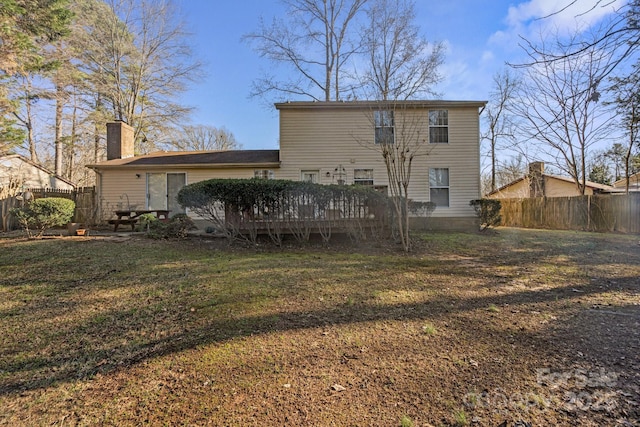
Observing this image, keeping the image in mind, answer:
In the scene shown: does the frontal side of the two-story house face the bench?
no

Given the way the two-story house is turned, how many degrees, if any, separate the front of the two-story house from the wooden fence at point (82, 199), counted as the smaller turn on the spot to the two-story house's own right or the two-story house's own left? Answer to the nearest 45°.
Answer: approximately 90° to the two-story house's own left

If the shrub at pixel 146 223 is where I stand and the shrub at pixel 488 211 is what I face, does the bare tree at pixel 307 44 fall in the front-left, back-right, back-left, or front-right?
front-left

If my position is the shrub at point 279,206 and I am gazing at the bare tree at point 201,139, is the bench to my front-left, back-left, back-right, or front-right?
front-left

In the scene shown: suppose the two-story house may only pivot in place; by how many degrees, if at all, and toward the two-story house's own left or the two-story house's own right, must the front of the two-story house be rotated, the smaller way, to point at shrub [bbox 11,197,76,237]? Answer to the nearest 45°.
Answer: approximately 135° to the two-story house's own left

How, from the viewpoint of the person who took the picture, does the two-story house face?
facing away from the viewer

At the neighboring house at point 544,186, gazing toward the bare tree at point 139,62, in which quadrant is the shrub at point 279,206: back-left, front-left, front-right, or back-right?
front-left

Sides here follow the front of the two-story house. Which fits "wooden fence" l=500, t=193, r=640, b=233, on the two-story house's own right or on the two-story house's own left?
on the two-story house's own right

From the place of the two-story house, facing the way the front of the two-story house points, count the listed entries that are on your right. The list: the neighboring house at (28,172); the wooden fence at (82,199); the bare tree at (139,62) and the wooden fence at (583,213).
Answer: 1

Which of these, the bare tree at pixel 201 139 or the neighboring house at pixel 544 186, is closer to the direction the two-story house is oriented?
the bare tree

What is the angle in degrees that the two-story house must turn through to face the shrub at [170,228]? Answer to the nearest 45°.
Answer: approximately 135° to its left

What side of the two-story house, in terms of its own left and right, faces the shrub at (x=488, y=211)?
right

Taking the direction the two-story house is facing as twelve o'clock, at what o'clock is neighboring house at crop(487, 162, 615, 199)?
The neighboring house is roughly at 2 o'clock from the two-story house.

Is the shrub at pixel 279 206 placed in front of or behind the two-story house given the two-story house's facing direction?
behind
